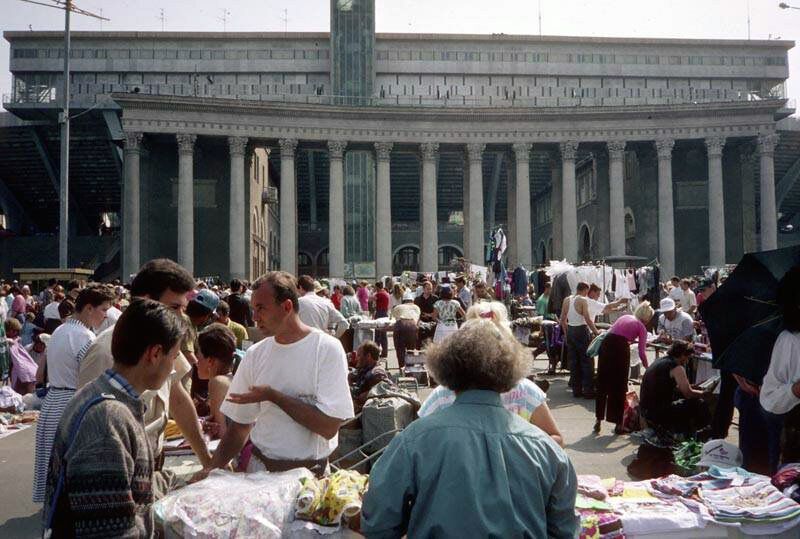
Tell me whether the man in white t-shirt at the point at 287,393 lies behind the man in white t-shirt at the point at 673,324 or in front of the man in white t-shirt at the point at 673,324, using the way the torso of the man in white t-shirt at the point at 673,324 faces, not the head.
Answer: in front

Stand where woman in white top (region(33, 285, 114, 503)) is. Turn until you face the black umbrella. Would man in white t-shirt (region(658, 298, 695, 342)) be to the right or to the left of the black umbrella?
left

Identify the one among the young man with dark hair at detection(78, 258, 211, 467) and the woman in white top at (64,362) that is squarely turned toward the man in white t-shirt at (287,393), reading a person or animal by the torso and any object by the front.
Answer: the young man with dark hair

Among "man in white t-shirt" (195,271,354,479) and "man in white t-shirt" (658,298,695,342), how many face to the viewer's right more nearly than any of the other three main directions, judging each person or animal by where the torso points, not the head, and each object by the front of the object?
0

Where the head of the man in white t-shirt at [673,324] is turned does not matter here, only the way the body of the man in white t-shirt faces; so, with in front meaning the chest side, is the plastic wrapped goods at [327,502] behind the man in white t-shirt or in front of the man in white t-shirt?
in front

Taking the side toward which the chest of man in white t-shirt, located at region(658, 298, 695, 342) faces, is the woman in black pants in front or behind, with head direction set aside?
in front

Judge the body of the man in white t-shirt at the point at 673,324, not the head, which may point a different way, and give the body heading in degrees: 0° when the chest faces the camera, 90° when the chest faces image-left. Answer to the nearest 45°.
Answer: approximately 45°

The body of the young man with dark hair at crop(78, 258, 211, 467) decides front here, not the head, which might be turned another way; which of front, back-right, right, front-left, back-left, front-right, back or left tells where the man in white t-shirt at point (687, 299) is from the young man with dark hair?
left
